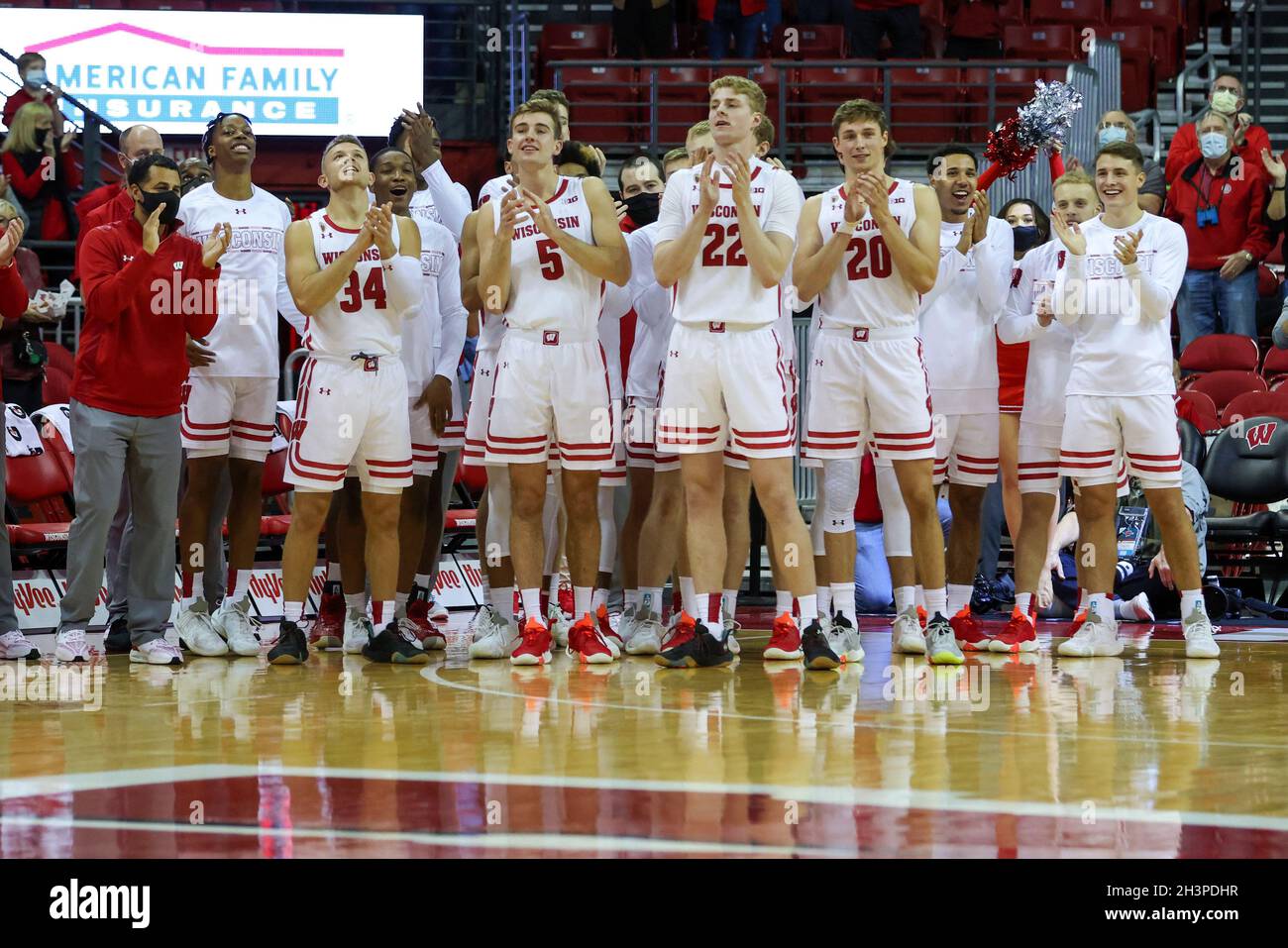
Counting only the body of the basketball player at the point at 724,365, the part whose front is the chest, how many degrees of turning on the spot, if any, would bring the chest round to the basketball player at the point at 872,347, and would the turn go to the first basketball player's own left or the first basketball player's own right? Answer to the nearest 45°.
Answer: approximately 90° to the first basketball player's own left

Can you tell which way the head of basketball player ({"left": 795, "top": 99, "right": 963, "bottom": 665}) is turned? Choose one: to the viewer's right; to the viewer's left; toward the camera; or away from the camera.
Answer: toward the camera

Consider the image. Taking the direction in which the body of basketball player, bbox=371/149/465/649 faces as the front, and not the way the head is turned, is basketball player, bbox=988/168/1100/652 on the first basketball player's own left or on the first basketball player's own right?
on the first basketball player's own left

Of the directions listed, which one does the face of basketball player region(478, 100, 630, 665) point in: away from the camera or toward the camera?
toward the camera

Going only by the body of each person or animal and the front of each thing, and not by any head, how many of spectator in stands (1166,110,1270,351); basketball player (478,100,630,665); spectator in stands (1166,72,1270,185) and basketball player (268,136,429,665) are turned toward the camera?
4

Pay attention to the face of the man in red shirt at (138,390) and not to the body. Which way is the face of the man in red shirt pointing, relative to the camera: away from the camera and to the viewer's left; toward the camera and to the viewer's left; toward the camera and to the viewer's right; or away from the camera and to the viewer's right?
toward the camera and to the viewer's right

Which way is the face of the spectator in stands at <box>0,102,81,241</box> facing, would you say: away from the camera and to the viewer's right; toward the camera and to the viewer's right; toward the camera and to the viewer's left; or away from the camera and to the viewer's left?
toward the camera and to the viewer's right

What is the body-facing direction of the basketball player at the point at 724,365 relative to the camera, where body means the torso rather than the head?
toward the camera

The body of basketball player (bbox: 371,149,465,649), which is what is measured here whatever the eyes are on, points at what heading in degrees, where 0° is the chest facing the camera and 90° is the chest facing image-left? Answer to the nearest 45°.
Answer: approximately 0°

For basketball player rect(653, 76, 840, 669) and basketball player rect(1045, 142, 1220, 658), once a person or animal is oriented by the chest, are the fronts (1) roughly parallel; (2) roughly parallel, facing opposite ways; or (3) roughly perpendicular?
roughly parallel

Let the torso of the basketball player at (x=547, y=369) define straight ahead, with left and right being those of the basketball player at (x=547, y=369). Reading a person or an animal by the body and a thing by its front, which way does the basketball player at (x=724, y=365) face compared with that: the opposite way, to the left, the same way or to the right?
the same way

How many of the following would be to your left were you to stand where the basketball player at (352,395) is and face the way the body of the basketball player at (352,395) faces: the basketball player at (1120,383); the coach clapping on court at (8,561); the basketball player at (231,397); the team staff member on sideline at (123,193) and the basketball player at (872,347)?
2

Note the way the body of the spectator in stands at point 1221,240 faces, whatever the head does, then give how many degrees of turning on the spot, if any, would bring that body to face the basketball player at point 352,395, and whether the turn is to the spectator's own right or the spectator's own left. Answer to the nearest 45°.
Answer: approximately 45° to the spectator's own right

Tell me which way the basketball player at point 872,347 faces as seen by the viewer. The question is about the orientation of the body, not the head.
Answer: toward the camera

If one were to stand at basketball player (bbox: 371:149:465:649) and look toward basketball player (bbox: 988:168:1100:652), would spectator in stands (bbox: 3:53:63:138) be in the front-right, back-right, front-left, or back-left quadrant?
back-left

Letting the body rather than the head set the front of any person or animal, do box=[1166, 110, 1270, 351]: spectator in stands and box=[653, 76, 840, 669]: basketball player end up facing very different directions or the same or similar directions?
same or similar directions

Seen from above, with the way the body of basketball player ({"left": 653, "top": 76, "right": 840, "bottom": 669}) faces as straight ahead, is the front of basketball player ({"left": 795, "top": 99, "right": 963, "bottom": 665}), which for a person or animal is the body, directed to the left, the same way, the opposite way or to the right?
the same way
